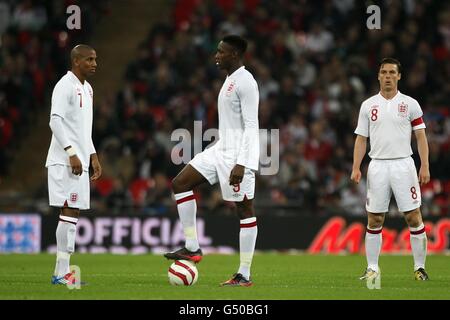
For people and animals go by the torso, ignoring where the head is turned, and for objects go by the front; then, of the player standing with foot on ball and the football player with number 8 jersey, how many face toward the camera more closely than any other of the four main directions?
1

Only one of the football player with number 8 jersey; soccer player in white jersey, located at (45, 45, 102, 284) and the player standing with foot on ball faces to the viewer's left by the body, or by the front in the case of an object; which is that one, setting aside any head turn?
the player standing with foot on ball

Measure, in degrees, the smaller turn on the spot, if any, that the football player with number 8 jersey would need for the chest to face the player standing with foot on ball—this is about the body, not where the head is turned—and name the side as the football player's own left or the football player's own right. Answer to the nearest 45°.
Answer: approximately 45° to the football player's own right

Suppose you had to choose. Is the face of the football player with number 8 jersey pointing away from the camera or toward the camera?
toward the camera

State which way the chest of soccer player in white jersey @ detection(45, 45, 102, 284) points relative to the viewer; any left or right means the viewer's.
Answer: facing the viewer and to the right of the viewer

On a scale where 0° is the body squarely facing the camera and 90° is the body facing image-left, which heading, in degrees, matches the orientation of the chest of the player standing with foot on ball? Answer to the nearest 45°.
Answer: approximately 90°

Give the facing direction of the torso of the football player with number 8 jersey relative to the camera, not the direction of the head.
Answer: toward the camera

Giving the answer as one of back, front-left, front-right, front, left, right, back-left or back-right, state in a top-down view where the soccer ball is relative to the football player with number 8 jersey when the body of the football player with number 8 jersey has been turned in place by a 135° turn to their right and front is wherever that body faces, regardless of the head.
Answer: left

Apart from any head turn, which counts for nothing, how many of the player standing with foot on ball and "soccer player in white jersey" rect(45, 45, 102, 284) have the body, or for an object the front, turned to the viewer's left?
1

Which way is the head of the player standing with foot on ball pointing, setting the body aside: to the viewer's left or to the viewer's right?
to the viewer's left

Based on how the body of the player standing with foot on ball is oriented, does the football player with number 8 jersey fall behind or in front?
behind

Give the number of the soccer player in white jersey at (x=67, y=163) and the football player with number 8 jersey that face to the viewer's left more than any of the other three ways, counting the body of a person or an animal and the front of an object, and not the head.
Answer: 0

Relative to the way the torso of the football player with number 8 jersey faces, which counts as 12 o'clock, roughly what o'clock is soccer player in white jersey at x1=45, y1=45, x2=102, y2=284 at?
The soccer player in white jersey is roughly at 2 o'clock from the football player with number 8 jersey.
